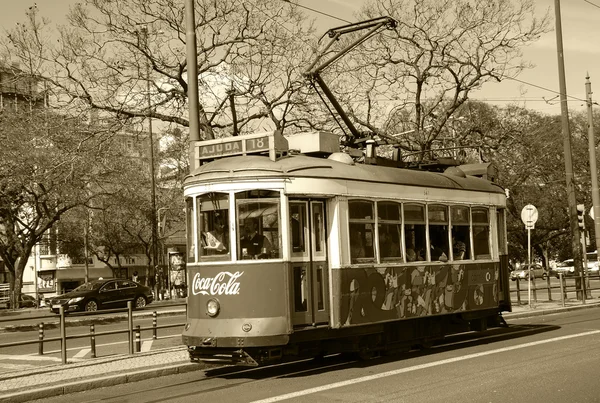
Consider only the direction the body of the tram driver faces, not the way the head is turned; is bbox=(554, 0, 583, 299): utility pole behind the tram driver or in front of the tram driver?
behind

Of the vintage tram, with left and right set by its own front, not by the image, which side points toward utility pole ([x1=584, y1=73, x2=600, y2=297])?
back

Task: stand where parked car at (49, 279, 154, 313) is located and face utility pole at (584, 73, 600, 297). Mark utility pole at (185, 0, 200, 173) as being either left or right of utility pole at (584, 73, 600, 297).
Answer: right

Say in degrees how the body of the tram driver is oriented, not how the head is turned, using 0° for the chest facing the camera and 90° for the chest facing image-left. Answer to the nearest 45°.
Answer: approximately 45°

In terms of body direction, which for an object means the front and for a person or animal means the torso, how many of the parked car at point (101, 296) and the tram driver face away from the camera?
0

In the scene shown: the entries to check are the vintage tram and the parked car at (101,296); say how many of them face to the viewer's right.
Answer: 0

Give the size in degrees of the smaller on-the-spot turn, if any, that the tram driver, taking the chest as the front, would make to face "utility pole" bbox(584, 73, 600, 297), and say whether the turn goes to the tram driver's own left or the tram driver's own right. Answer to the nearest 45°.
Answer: approximately 180°
